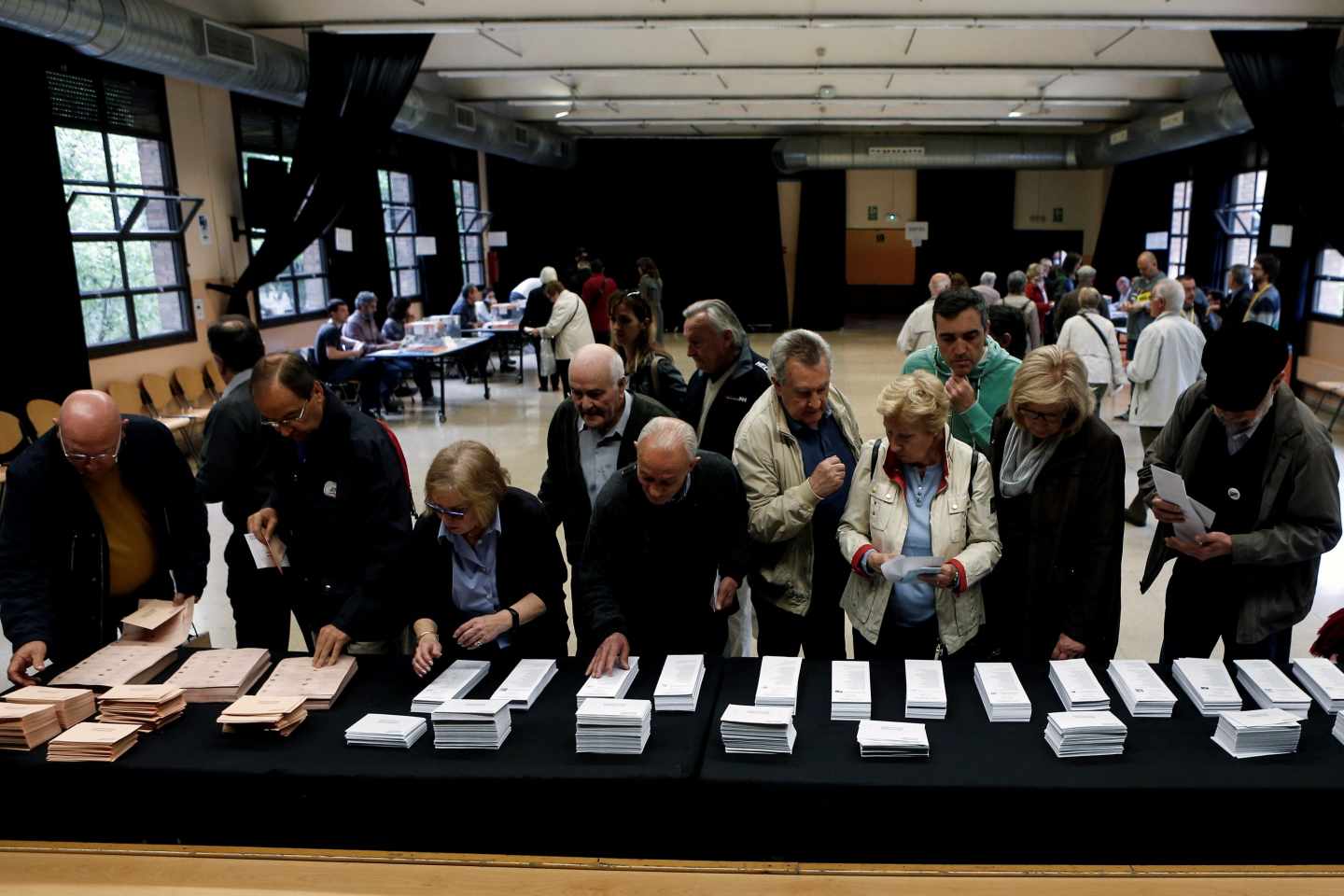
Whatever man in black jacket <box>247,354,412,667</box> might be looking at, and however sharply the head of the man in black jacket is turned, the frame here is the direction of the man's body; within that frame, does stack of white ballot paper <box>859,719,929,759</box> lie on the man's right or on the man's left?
on the man's left

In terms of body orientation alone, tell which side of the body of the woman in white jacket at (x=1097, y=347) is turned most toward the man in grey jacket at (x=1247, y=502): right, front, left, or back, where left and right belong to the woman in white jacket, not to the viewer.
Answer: back

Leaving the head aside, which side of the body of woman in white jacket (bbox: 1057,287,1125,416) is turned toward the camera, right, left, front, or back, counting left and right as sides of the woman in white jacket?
back

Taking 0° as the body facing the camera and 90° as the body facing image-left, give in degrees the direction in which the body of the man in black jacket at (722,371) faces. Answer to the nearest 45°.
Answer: approximately 45°

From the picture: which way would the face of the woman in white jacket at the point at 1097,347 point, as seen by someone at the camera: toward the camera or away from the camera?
away from the camera

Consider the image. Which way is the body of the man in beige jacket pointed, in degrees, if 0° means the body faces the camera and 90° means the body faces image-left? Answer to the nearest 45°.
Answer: approximately 315°

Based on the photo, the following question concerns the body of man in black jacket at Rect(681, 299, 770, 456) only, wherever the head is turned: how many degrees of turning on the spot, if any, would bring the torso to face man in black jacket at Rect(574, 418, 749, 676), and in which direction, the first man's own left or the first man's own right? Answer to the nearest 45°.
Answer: approximately 45° to the first man's own left

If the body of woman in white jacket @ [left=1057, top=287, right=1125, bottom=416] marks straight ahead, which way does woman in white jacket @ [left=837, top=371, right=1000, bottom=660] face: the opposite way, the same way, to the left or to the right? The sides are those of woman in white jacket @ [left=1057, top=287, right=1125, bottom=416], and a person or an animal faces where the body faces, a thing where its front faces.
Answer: the opposite way
